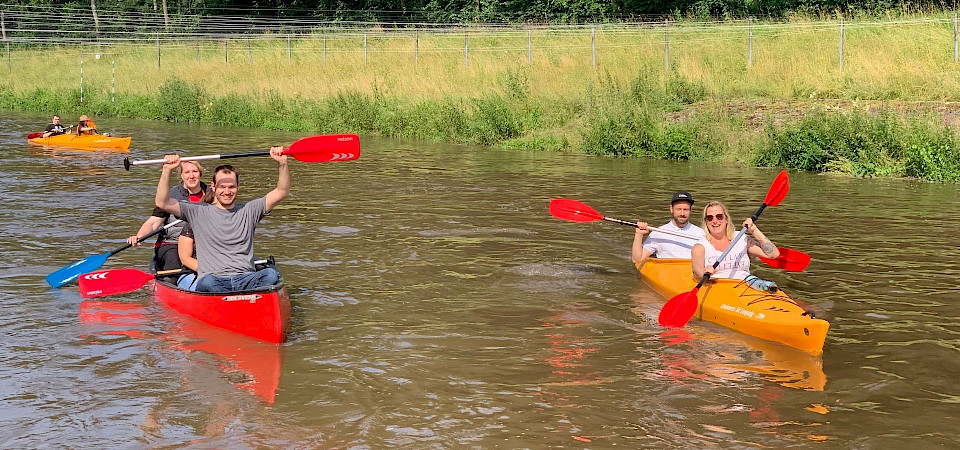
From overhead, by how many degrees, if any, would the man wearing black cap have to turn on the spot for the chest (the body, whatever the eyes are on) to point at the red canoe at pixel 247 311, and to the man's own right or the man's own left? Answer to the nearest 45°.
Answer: approximately 45° to the man's own right

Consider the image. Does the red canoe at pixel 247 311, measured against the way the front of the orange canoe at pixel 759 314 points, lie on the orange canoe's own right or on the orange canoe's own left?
on the orange canoe's own right

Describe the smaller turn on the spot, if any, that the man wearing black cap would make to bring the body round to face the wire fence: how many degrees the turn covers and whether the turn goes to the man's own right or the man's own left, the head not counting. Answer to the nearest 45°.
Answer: approximately 180°

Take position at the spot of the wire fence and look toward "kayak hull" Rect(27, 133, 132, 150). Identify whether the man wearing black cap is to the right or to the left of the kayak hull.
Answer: left

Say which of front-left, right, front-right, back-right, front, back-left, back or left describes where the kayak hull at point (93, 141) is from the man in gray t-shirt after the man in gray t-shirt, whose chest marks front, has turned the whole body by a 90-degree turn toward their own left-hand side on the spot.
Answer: left

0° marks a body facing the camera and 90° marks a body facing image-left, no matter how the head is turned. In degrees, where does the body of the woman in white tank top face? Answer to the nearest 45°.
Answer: approximately 0°

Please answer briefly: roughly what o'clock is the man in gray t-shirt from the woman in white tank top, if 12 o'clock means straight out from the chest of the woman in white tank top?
The man in gray t-shirt is roughly at 2 o'clock from the woman in white tank top.

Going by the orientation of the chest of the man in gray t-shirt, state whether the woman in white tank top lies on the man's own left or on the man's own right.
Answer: on the man's own left

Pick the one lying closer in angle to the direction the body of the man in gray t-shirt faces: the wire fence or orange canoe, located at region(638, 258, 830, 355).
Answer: the orange canoe

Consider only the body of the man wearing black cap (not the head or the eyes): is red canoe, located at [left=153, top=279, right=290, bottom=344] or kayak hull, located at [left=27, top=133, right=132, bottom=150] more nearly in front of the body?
the red canoe
